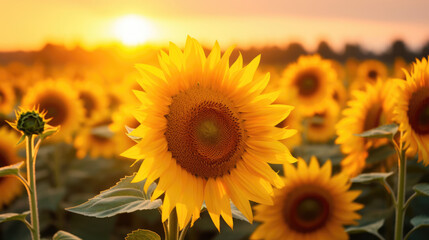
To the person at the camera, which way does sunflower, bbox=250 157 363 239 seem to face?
facing the viewer

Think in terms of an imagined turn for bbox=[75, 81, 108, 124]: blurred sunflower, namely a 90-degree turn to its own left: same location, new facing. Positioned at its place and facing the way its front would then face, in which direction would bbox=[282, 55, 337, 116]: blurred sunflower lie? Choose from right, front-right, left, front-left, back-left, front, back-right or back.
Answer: front

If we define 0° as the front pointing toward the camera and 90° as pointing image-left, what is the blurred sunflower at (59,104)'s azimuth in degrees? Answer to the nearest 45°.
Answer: approximately 0°

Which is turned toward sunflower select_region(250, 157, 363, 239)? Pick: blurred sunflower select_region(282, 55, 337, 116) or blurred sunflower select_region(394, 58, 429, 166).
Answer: blurred sunflower select_region(282, 55, 337, 116)

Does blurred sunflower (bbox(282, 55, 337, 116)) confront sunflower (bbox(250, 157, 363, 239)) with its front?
yes

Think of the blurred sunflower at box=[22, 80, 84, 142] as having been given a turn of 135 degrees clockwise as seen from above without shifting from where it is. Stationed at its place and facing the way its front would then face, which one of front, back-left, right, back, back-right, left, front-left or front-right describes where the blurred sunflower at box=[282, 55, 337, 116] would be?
back-right

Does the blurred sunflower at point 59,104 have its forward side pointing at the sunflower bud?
yes

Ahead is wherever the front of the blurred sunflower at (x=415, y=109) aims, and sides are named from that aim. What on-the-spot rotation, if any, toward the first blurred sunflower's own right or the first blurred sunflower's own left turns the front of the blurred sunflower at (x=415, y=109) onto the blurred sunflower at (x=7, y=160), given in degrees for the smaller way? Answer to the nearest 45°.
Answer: approximately 90° to the first blurred sunflower's own right

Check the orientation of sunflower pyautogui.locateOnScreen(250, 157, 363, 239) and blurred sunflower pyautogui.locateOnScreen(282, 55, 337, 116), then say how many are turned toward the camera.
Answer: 2

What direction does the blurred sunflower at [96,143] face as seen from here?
toward the camera

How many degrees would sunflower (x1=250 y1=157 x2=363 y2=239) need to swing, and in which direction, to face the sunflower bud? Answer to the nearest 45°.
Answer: approximately 45° to its right

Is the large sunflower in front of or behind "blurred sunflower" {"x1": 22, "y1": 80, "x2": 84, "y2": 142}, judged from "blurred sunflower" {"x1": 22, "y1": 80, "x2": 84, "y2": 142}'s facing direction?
in front

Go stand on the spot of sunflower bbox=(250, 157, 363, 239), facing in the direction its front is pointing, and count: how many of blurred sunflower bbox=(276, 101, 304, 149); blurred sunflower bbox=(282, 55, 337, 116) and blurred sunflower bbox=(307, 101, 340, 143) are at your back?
3

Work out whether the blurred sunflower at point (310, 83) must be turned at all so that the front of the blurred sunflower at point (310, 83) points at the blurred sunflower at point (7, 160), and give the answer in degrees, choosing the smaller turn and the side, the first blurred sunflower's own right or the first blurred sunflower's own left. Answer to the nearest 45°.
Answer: approximately 45° to the first blurred sunflower's own right
